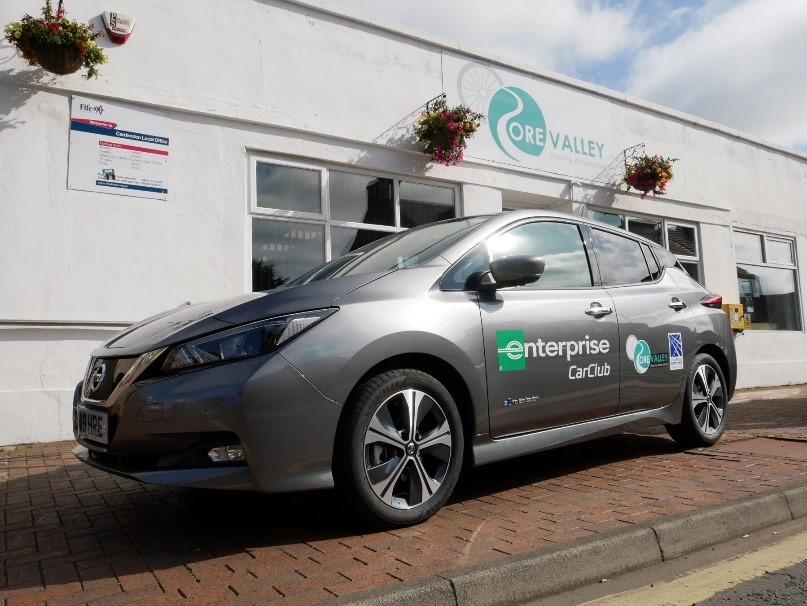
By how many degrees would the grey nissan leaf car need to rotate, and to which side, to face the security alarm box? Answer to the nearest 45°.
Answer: approximately 90° to its right

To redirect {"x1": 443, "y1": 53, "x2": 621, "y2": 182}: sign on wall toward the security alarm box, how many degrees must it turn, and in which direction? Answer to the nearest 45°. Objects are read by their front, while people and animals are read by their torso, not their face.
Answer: approximately 90° to its right

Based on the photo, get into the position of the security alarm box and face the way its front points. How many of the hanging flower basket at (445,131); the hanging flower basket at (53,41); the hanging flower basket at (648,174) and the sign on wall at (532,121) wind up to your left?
3

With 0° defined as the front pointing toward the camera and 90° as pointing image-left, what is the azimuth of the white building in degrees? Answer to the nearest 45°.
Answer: approximately 315°

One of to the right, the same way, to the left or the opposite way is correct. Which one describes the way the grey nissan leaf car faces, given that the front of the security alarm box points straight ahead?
to the right

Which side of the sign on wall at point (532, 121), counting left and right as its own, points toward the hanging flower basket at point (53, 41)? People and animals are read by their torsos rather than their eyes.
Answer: right

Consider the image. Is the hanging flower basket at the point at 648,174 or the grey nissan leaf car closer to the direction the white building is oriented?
the grey nissan leaf car

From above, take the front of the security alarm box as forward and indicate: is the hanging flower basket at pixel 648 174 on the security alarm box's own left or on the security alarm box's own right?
on the security alarm box's own left
